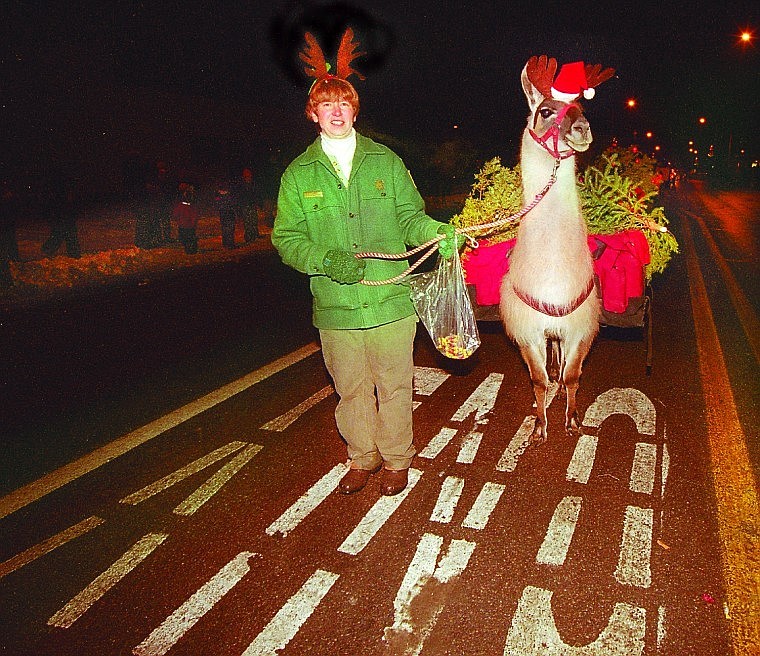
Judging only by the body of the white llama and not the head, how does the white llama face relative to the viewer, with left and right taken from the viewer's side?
facing the viewer

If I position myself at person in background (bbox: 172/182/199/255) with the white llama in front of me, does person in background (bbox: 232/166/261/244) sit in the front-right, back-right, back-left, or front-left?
back-left

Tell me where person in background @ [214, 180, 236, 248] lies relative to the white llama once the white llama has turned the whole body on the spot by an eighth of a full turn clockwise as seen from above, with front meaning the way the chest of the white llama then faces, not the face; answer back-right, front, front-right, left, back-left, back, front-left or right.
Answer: right

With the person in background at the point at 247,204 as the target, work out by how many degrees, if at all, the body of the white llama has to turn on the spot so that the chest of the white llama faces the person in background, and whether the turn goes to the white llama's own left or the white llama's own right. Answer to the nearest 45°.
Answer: approximately 135° to the white llama's own right

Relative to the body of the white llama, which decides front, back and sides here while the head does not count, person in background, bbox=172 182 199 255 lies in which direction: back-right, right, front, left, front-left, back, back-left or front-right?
back-right
